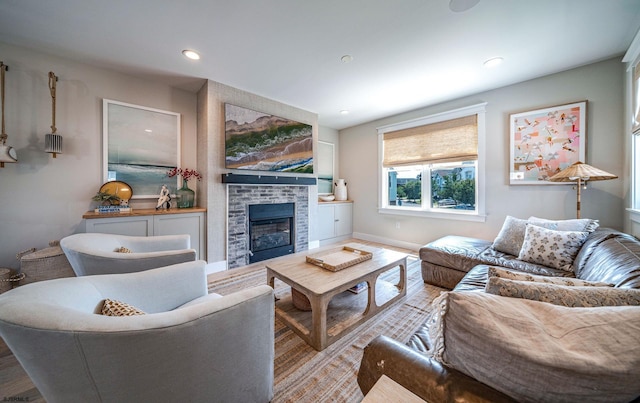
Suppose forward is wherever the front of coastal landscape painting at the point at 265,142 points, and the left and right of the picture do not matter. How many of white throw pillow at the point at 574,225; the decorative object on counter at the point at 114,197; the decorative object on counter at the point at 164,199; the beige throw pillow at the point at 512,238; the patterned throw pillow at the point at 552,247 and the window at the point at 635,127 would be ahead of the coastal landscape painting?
4

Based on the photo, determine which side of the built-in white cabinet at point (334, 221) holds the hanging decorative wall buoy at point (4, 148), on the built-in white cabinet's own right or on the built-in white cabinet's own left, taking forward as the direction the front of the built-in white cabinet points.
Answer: on the built-in white cabinet's own right

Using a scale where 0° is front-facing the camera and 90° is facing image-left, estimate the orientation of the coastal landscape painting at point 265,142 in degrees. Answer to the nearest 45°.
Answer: approximately 315°

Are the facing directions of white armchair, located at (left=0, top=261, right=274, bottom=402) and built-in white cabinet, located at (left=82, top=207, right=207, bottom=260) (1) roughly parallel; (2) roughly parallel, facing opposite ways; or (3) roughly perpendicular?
roughly perpendicular

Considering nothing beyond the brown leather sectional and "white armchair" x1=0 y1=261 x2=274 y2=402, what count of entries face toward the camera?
0

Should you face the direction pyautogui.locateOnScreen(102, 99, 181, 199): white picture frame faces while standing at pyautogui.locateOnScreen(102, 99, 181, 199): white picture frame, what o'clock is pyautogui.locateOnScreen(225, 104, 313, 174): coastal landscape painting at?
The coastal landscape painting is roughly at 9 o'clock from the white picture frame.

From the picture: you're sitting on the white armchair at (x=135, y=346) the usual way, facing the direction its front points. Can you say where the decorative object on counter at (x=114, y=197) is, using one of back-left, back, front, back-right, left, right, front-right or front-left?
front-left

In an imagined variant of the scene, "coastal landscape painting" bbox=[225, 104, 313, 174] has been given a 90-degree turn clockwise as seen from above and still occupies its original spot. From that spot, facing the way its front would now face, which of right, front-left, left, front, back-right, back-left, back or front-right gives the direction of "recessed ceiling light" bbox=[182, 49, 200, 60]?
front
